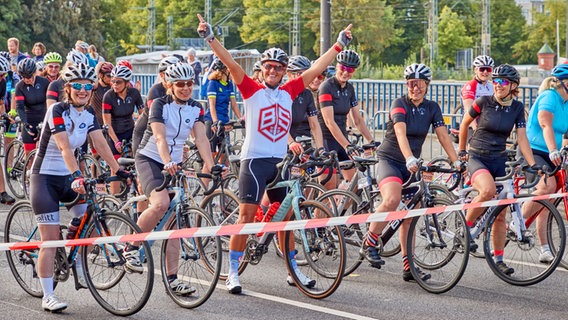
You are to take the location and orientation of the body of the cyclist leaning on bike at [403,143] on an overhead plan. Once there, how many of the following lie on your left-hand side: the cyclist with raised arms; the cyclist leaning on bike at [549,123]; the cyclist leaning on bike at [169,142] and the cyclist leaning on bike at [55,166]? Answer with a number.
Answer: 1

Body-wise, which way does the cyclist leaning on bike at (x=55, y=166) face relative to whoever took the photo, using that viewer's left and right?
facing the viewer and to the right of the viewer

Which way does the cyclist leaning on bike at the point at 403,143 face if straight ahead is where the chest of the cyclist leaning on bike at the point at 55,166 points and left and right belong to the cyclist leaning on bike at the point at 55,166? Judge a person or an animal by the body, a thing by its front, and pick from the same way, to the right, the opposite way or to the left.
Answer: the same way

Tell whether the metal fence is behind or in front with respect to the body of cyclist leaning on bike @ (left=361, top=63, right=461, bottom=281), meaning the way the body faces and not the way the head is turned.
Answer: behind

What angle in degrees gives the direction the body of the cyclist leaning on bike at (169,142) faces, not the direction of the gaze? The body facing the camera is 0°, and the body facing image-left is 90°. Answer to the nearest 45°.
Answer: approximately 315°

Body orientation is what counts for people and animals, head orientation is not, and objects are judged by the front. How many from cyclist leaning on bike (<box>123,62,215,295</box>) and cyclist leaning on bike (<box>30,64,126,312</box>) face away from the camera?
0

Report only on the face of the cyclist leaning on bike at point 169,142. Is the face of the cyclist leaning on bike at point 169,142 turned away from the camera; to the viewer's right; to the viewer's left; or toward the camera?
toward the camera

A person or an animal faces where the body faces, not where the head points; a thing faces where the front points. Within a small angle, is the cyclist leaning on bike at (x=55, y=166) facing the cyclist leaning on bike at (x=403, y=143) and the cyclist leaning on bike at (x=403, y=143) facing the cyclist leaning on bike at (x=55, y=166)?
no

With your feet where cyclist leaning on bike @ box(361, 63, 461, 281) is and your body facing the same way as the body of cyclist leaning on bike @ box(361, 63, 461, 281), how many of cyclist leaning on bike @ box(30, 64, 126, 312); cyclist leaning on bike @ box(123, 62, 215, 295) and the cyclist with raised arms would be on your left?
0

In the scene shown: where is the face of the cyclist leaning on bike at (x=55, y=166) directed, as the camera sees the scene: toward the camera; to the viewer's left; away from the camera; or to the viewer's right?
toward the camera

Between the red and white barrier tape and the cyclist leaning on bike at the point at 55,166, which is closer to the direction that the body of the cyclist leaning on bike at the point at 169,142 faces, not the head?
the red and white barrier tape

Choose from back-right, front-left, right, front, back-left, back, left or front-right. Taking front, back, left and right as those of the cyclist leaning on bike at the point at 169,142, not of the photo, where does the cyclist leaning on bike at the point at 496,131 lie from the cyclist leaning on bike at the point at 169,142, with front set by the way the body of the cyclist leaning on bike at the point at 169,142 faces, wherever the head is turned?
front-left

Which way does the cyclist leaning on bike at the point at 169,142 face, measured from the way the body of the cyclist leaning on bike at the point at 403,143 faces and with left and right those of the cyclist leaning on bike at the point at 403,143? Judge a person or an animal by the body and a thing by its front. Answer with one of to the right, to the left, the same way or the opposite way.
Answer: the same way

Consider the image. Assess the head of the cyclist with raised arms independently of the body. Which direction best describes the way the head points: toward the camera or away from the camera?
toward the camera

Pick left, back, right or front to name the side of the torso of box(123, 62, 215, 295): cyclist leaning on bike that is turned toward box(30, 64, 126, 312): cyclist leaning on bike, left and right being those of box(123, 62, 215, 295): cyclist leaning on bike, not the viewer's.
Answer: right

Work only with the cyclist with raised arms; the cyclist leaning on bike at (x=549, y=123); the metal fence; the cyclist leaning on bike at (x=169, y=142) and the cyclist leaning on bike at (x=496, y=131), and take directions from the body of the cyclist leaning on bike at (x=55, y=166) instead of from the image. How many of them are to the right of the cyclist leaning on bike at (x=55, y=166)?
0

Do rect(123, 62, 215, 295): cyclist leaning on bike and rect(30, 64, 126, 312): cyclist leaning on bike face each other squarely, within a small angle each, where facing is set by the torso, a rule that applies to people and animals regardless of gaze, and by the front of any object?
no

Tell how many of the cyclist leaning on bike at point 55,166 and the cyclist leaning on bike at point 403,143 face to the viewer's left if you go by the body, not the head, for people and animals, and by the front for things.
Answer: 0

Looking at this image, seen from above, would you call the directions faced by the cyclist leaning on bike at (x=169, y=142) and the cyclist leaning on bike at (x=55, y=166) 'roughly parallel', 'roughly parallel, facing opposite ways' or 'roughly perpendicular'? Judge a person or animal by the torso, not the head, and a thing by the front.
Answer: roughly parallel

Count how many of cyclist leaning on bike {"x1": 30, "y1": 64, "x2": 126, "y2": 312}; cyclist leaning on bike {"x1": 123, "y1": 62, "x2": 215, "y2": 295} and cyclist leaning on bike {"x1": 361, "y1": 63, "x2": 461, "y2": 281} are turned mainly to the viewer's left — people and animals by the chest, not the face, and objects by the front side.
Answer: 0

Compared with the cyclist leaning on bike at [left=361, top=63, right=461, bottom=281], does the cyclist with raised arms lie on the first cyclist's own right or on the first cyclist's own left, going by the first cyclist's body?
on the first cyclist's own right
